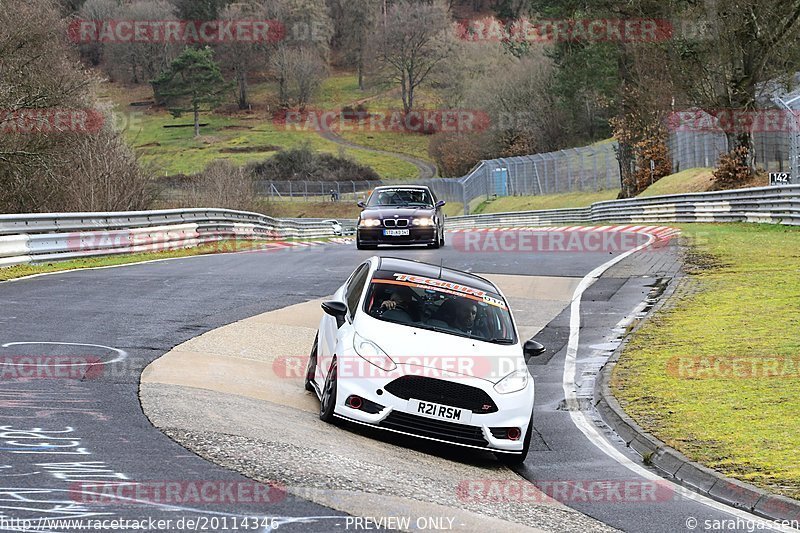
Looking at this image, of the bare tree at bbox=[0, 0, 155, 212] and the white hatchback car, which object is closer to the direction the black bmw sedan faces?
the white hatchback car

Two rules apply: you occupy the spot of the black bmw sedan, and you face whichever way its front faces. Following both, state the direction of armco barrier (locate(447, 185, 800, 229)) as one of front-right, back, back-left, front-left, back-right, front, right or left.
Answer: back-left

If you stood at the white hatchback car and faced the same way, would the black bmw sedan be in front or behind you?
behind

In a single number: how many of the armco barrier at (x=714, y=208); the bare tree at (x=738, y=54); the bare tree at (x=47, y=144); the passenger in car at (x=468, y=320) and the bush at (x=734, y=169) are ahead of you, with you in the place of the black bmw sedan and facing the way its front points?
1

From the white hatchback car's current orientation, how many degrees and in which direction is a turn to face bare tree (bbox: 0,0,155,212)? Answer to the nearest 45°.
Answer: approximately 135° to its right

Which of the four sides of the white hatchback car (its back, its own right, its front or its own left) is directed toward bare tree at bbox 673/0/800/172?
back

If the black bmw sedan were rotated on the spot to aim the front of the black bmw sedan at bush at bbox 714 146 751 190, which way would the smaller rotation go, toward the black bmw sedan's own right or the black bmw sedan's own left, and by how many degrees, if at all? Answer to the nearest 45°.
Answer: approximately 135° to the black bmw sedan's own left

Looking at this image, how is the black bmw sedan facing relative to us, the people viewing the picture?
facing the viewer

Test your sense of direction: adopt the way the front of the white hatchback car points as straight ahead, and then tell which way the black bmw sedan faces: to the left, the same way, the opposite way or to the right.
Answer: the same way

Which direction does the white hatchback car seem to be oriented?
toward the camera

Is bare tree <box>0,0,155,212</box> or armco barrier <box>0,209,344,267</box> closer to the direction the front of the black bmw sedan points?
the armco barrier

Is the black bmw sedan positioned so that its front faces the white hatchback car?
yes

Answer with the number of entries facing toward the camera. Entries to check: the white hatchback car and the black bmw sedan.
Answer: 2
